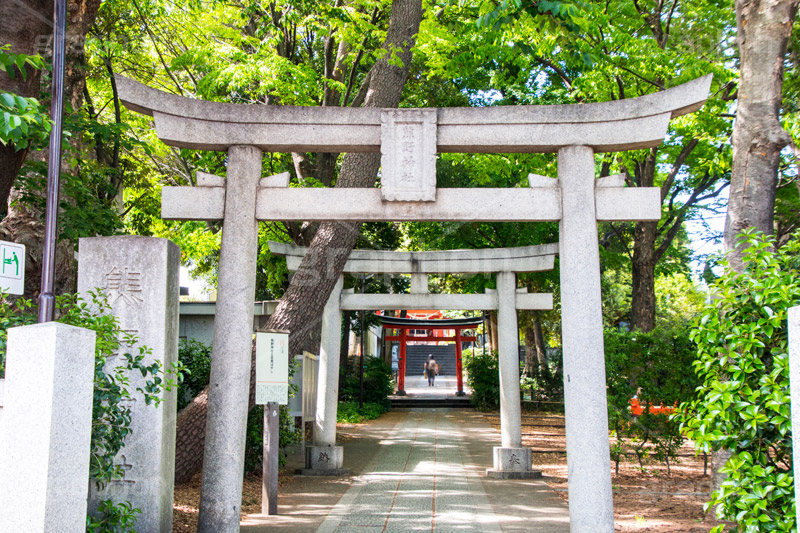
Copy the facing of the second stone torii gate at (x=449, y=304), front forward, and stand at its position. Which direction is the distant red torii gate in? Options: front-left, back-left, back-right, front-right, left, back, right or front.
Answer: back

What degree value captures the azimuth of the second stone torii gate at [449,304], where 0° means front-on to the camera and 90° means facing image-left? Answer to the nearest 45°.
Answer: approximately 0°

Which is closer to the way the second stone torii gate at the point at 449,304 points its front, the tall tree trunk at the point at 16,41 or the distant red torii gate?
the tall tree trunk

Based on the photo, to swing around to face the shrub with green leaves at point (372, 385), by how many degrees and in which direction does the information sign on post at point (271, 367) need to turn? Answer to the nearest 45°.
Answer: approximately 180°

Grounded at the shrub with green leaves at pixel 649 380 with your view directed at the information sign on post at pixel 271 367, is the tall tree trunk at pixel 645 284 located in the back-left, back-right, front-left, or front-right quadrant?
back-right

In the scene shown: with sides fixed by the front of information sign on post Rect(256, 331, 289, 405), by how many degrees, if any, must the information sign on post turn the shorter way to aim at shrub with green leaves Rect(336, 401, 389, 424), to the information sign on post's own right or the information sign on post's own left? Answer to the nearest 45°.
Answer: approximately 180°

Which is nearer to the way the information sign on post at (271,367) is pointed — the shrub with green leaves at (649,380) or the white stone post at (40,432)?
the white stone post

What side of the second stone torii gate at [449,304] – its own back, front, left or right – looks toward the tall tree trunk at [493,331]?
back

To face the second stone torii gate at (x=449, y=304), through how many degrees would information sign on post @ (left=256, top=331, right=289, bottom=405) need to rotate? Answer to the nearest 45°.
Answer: approximately 135° to its left
